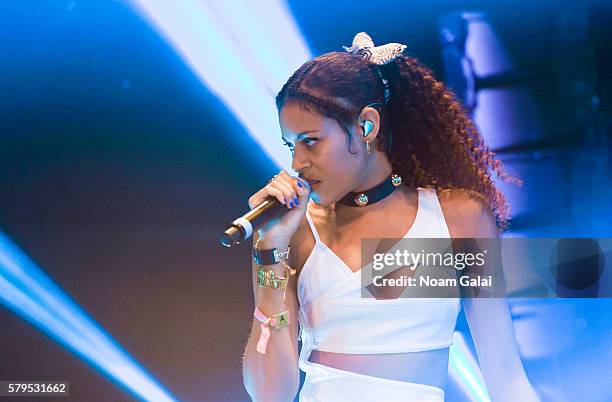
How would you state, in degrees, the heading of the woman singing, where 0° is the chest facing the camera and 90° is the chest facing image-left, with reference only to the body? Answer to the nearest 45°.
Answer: approximately 45°
